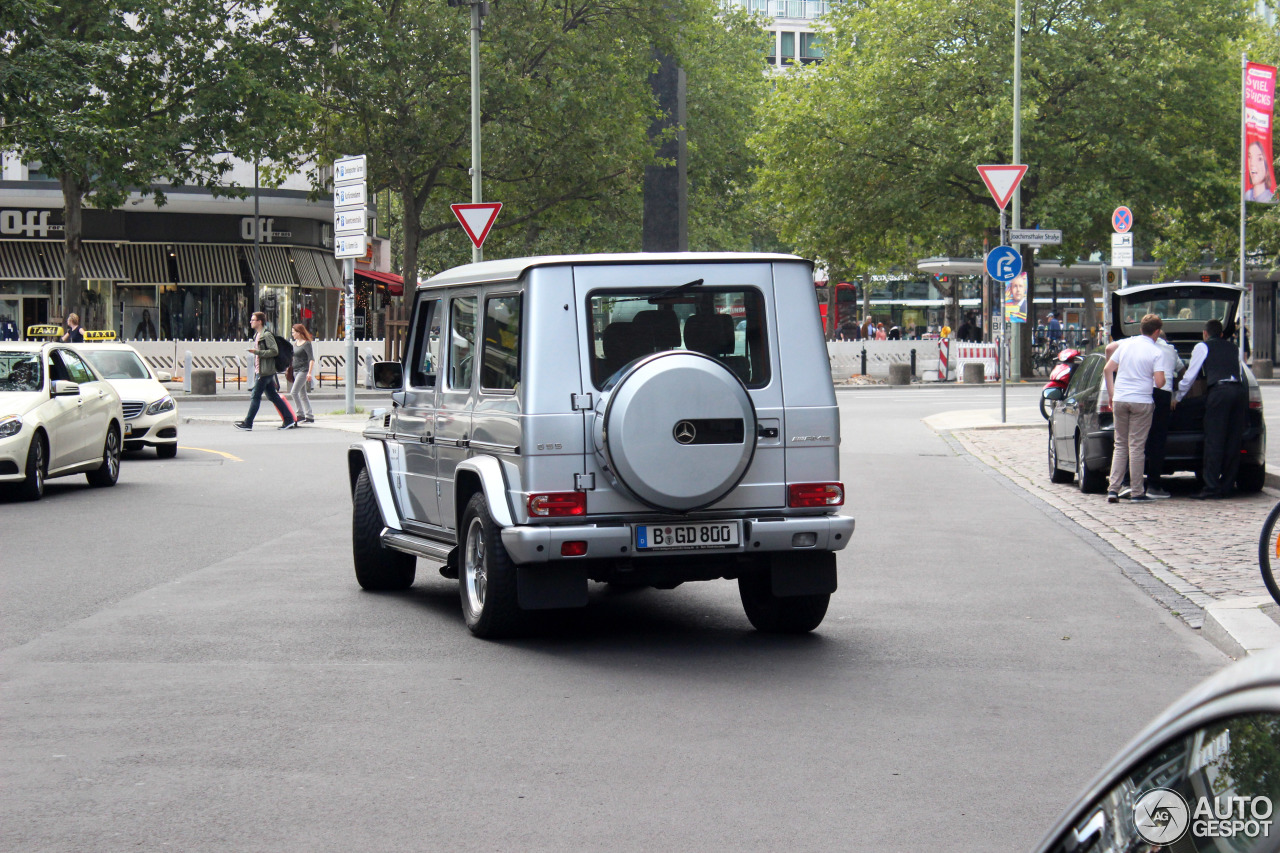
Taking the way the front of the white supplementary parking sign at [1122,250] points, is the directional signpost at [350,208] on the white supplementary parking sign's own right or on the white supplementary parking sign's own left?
on the white supplementary parking sign's own right

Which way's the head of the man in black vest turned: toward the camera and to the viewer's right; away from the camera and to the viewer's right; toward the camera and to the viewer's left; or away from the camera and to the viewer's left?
away from the camera and to the viewer's left

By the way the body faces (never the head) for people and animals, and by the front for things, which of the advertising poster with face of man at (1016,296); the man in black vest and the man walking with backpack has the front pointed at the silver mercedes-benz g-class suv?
the advertising poster with face of man

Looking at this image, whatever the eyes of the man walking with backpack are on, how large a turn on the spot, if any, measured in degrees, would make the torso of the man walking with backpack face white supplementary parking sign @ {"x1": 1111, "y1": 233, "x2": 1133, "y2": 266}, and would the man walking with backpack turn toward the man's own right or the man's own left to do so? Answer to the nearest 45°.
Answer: approximately 180°

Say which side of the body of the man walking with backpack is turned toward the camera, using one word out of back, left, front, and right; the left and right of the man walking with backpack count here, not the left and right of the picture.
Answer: left

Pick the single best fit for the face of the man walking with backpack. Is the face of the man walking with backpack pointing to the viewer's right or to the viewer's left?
to the viewer's left

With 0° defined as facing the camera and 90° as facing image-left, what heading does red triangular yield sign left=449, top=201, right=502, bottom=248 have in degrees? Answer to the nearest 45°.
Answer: approximately 0°

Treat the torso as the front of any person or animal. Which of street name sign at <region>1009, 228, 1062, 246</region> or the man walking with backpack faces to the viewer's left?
the man walking with backpack
